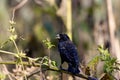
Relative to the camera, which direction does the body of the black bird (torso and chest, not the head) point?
to the viewer's left
